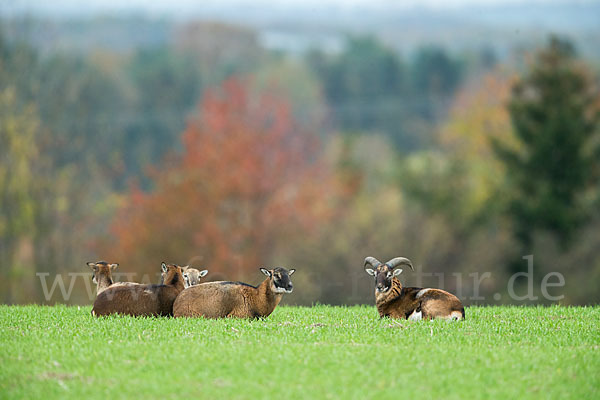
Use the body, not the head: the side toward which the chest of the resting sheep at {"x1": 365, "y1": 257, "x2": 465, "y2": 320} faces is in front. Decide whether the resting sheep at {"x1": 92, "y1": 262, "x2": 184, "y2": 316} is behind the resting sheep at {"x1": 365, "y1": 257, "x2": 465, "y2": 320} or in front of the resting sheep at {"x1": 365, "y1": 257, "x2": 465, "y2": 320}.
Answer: in front

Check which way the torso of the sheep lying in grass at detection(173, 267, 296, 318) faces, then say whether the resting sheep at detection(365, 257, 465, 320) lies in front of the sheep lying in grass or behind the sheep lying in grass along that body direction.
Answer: in front

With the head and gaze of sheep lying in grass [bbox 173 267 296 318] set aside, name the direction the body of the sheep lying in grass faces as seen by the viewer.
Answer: to the viewer's right

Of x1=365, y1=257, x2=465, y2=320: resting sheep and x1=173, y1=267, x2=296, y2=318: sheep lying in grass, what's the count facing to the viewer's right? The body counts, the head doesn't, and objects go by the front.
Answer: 1

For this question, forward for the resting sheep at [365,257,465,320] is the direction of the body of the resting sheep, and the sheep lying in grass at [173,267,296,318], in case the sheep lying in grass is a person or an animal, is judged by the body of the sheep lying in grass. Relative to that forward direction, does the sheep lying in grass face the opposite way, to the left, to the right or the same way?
the opposite way

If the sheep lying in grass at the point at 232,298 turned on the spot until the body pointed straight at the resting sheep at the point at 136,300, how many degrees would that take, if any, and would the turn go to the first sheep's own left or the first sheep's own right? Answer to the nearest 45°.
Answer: approximately 180°

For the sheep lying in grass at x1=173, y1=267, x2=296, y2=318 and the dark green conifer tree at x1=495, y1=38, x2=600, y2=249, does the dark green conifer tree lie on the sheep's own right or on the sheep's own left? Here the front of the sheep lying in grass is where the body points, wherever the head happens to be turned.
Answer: on the sheep's own left

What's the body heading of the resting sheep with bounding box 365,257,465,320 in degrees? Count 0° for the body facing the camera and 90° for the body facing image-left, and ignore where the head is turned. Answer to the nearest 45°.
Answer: approximately 90°

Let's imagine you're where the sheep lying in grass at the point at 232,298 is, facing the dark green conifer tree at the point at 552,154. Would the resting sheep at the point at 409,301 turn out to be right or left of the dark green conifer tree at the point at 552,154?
right

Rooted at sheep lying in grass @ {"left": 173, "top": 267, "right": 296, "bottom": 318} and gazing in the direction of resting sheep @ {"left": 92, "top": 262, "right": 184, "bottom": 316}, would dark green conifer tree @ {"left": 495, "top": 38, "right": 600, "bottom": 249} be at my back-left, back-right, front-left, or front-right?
back-right
